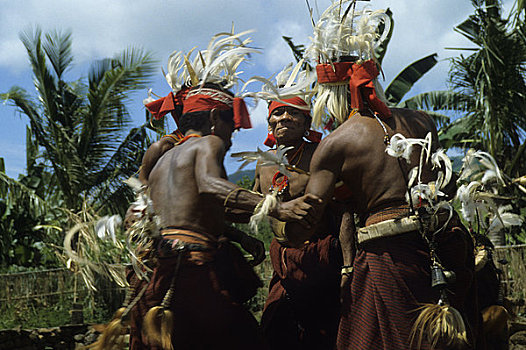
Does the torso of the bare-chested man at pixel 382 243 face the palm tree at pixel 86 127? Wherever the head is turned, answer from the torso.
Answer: yes

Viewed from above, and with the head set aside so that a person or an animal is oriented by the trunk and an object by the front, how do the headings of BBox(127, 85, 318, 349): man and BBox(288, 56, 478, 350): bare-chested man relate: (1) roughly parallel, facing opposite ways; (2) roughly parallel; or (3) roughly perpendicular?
roughly perpendicular

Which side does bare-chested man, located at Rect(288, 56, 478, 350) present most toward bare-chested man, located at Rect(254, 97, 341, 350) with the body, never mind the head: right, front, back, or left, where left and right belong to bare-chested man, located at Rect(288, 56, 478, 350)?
front

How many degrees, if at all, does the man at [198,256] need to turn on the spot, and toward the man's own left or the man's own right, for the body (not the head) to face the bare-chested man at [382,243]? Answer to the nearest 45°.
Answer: approximately 45° to the man's own right

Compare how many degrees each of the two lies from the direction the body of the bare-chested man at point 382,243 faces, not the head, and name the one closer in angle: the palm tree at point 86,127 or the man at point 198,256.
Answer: the palm tree

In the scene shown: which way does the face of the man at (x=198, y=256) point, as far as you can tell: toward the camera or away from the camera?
away from the camera

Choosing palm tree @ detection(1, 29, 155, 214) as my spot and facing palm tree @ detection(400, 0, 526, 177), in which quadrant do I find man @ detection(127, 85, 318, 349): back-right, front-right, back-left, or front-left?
front-right

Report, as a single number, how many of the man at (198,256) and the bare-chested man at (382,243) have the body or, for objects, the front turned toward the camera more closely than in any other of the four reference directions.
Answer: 0

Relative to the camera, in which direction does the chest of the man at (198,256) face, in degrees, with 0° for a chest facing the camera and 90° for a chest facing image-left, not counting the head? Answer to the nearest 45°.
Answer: approximately 225°

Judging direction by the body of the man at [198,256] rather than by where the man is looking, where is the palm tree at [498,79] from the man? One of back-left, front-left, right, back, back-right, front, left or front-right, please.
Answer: front

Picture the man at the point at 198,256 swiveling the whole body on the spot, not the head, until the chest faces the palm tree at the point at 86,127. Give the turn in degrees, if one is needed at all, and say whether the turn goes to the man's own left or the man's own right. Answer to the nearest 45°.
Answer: approximately 45° to the man's own left

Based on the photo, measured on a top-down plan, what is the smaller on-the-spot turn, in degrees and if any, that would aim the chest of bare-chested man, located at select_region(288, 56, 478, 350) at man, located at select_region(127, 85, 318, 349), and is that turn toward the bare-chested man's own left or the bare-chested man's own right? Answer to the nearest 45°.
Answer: approximately 45° to the bare-chested man's own left

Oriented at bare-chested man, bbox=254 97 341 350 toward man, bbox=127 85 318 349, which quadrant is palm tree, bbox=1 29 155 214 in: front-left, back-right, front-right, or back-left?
back-right

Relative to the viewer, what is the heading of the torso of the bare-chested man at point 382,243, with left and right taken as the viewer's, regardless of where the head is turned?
facing away from the viewer and to the left of the viewer

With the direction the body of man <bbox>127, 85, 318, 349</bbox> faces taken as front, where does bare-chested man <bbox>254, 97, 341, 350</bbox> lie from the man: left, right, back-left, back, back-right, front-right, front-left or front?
front
